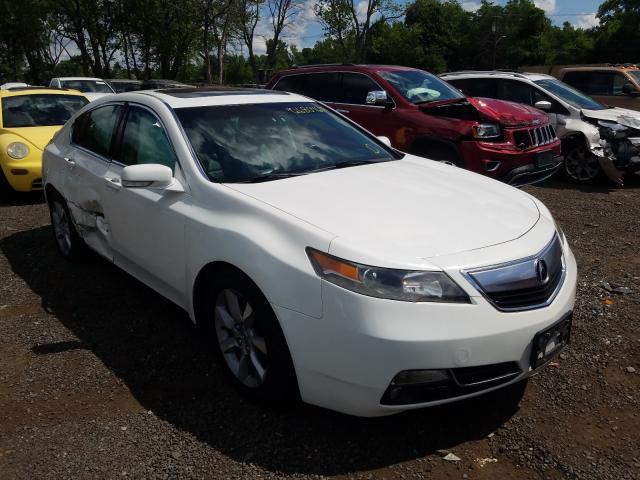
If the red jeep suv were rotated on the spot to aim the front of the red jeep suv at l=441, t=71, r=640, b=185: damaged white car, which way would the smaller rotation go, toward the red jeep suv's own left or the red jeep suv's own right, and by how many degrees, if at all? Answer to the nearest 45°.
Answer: approximately 90° to the red jeep suv's own left

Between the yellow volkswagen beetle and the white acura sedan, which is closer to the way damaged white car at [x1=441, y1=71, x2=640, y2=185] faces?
the white acura sedan

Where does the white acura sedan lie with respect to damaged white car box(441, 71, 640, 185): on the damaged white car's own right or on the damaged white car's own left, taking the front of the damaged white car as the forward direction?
on the damaged white car's own right

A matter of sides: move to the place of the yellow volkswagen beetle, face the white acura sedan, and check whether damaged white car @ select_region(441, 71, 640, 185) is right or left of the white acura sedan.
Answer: left

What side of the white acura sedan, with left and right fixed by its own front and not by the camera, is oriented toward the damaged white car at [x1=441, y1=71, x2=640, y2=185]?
left

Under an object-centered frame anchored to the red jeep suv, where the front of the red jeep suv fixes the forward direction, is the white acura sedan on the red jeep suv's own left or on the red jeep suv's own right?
on the red jeep suv's own right

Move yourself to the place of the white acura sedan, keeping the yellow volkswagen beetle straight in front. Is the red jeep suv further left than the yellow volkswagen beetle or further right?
right

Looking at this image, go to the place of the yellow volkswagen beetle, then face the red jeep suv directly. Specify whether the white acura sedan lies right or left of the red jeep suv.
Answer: right
